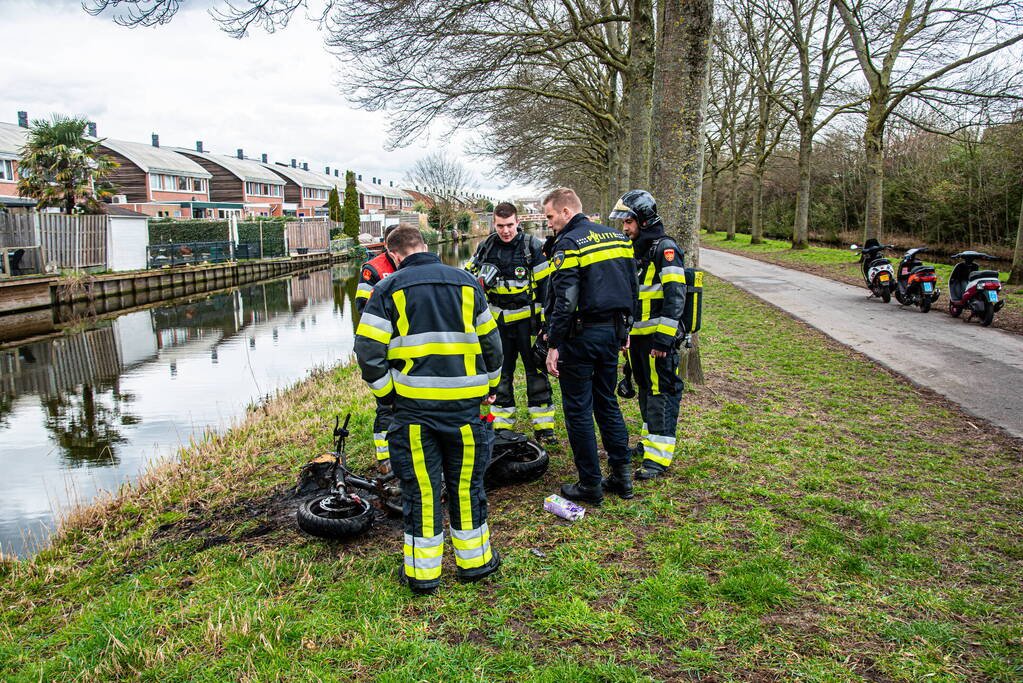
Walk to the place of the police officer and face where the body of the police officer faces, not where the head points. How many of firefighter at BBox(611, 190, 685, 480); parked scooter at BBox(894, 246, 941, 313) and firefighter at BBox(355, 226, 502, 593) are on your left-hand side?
1

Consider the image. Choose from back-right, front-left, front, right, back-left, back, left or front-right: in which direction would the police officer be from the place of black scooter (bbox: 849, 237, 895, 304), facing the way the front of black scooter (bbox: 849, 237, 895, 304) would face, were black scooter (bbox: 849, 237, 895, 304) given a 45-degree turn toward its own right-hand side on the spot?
back

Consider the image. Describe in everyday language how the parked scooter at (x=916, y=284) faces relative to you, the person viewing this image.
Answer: facing away from the viewer and to the left of the viewer

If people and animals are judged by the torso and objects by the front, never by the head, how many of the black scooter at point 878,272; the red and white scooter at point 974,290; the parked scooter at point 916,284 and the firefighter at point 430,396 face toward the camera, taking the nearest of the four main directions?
0

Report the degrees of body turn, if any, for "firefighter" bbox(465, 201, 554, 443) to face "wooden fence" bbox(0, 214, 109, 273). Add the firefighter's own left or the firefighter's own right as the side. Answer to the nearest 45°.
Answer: approximately 135° to the firefighter's own right

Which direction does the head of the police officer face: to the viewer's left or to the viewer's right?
to the viewer's left

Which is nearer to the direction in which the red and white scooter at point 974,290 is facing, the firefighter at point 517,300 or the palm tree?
the palm tree

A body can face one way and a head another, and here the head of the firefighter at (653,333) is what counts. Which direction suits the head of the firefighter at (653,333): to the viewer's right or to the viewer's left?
to the viewer's left

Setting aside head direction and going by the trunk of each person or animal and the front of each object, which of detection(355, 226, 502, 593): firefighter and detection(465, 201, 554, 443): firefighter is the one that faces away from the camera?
detection(355, 226, 502, 593): firefighter

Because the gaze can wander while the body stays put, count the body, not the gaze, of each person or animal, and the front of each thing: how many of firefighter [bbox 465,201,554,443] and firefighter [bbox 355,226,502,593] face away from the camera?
1

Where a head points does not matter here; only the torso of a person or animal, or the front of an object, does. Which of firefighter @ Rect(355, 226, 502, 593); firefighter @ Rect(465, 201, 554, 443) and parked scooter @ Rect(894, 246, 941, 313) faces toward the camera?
firefighter @ Rect(465, 201, 554, 443)

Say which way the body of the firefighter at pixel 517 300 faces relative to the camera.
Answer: toward the camera

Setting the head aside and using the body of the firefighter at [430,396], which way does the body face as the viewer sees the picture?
away from the camera

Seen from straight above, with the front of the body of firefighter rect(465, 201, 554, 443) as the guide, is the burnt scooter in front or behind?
in front
